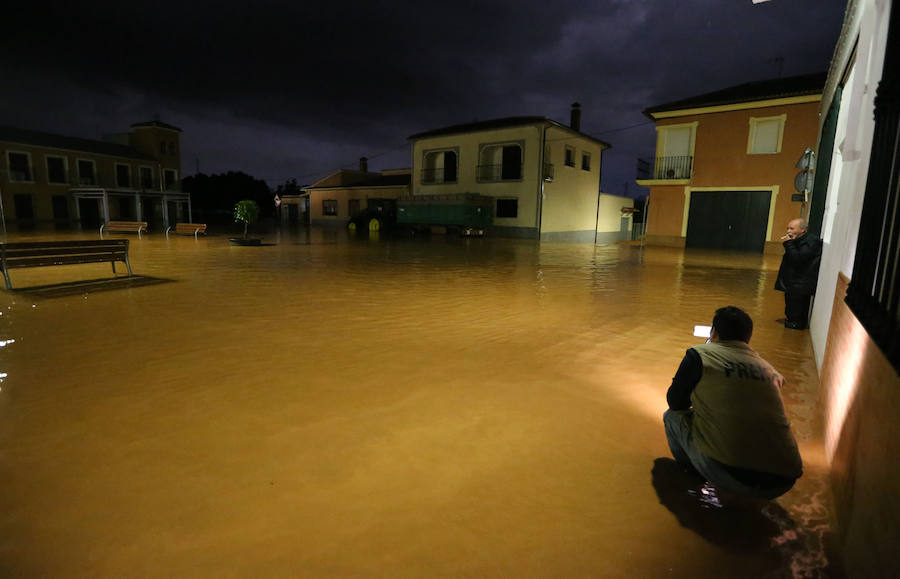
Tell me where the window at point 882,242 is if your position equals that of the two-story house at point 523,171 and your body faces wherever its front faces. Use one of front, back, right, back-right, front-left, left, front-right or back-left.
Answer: front-left

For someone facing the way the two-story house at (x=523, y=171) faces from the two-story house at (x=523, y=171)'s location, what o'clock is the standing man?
The standing man is roughly at 10 o'clock from the two-story house.

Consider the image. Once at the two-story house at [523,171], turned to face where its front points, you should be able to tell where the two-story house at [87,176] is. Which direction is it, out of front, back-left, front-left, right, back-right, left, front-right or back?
front-right

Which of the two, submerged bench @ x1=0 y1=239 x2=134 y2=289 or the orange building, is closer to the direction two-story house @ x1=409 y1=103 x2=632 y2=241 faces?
the submerged bench

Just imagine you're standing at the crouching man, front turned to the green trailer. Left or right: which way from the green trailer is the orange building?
right

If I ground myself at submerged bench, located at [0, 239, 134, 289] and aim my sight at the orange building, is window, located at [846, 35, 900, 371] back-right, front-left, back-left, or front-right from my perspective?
front-right

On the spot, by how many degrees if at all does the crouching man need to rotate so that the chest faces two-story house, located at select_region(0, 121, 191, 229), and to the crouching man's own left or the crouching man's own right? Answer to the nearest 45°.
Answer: approximately 45° to the crouching man's own left

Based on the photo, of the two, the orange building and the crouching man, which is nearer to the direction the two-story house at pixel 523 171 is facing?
the crouching man

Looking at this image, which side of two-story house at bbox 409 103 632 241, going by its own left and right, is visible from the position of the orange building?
left

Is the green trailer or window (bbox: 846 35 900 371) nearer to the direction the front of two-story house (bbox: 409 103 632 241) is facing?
the green trailer

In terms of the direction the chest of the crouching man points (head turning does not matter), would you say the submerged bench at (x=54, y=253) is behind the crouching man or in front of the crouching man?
in front

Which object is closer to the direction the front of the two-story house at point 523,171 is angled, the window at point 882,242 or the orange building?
the window

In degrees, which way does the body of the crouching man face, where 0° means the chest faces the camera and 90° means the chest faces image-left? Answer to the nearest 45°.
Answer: approximately 135°

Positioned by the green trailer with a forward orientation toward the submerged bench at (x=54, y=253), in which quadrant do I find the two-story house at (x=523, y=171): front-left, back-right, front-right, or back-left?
back-left

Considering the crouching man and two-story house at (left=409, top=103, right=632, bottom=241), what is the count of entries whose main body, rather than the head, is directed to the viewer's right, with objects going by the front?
0
